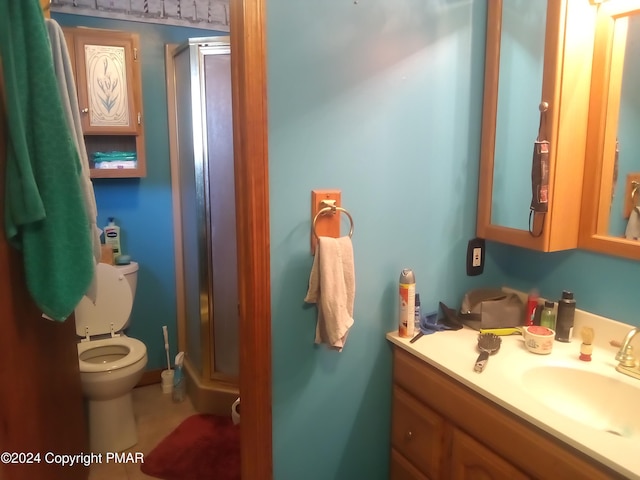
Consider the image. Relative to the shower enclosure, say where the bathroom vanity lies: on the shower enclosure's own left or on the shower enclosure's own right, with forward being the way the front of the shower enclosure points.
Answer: on the shower enclosure's own left

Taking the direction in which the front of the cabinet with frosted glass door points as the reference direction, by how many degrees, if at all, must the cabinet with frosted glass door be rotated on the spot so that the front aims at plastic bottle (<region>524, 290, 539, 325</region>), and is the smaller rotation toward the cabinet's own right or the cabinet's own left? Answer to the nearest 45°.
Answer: approximately 45° to the cabinet's own left

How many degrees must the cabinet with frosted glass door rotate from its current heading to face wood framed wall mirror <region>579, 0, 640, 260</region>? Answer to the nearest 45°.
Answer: approximately 45° to its left

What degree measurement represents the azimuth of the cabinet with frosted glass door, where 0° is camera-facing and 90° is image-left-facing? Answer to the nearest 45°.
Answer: approximately 0°

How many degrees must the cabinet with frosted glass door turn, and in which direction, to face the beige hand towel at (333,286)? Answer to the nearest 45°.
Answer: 0° — it already faces it

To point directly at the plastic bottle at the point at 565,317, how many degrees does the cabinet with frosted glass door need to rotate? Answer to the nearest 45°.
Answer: approximately 45° to its left

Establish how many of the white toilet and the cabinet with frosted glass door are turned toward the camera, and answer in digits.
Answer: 2

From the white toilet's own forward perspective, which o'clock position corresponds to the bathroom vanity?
The bathroom vanity is roughly at 11 o'clock from the white toilet.
